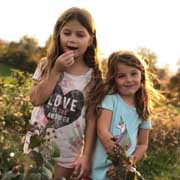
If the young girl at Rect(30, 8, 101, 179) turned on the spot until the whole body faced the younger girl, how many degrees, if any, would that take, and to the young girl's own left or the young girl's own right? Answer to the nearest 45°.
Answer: approximately 90° to the young girl's own left

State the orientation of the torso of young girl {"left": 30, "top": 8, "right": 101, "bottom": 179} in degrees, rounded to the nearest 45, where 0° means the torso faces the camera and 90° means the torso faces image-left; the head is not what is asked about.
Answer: approximately 0°
